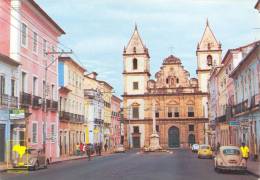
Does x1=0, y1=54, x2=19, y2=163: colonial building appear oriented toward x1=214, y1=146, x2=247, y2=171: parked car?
yes

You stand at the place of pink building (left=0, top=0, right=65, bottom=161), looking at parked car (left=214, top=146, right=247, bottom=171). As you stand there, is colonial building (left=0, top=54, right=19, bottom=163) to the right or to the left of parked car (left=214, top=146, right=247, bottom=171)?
right

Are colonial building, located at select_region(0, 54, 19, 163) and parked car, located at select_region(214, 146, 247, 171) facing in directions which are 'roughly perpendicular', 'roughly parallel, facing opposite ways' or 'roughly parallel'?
roughly perpendicular

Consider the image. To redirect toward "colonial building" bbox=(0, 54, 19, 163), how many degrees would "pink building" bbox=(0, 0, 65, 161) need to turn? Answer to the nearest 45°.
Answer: approximately 45° to its right

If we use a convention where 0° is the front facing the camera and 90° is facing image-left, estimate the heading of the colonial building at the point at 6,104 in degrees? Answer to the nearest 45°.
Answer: approximately 315°

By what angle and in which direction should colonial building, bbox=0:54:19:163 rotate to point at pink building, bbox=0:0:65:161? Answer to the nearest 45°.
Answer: approximately 135° to its left

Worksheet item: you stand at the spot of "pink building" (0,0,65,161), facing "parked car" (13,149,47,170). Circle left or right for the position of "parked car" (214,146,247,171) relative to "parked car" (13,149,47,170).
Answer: left

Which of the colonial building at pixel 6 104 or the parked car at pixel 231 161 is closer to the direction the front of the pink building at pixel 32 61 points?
the parked car

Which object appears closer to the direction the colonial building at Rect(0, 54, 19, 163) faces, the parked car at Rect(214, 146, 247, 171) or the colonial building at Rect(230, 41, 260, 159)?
the parked car

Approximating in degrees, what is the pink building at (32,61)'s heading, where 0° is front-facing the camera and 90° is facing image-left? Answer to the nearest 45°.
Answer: approximately 315°
